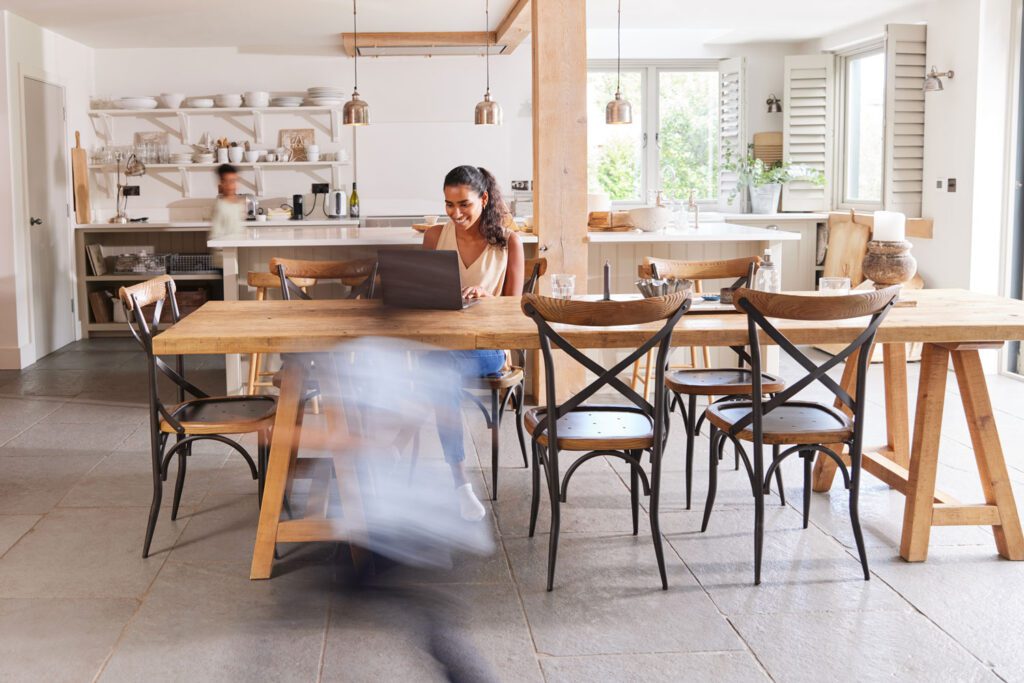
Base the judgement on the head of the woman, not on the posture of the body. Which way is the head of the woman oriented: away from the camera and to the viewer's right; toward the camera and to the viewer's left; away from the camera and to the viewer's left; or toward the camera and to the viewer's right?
toward the camera and to the viewer's left

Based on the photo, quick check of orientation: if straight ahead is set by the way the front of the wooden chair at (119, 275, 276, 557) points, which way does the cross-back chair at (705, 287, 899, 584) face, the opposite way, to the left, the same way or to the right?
to the left

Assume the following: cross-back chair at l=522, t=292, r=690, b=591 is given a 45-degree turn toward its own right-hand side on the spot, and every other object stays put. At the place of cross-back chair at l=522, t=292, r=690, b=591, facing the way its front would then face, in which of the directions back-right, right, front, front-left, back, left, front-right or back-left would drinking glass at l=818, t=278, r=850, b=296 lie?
front

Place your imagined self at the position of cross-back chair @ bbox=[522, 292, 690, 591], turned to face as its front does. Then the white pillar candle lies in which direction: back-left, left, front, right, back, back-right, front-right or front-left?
front-right

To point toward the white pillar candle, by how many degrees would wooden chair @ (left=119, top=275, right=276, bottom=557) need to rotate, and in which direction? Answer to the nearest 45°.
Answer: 0° — it already faces it

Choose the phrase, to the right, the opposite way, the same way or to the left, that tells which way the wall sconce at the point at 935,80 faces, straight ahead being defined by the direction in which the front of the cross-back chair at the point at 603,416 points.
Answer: to the left

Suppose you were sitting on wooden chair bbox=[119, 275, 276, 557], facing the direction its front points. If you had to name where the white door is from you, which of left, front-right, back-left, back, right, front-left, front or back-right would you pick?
left

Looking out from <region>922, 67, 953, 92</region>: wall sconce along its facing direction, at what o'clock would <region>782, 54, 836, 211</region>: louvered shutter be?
The louvered shutter is roughly at 2 o'clock from the wall sconce.

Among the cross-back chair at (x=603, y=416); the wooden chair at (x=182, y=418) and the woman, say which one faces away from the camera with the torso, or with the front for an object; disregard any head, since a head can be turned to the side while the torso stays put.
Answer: the cross-back chair

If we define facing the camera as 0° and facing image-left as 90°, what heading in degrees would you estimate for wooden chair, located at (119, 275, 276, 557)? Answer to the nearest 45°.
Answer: approximately 270°

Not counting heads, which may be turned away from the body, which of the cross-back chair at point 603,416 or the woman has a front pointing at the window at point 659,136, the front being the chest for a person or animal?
the cross-back chair

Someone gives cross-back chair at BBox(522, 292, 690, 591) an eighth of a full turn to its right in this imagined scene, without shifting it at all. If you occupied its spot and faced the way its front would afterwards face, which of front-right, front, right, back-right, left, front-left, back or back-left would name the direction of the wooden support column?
front-left

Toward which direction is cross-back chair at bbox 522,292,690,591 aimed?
away from the camera

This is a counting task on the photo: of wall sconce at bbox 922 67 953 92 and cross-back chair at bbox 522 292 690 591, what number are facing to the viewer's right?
0

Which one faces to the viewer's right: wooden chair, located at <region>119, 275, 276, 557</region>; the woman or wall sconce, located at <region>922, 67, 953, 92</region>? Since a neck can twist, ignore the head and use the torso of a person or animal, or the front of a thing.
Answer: the wooden chair

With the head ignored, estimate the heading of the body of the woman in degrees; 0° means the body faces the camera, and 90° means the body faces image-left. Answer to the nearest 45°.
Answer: approximately 45°

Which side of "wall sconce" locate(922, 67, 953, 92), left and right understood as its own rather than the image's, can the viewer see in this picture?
left
